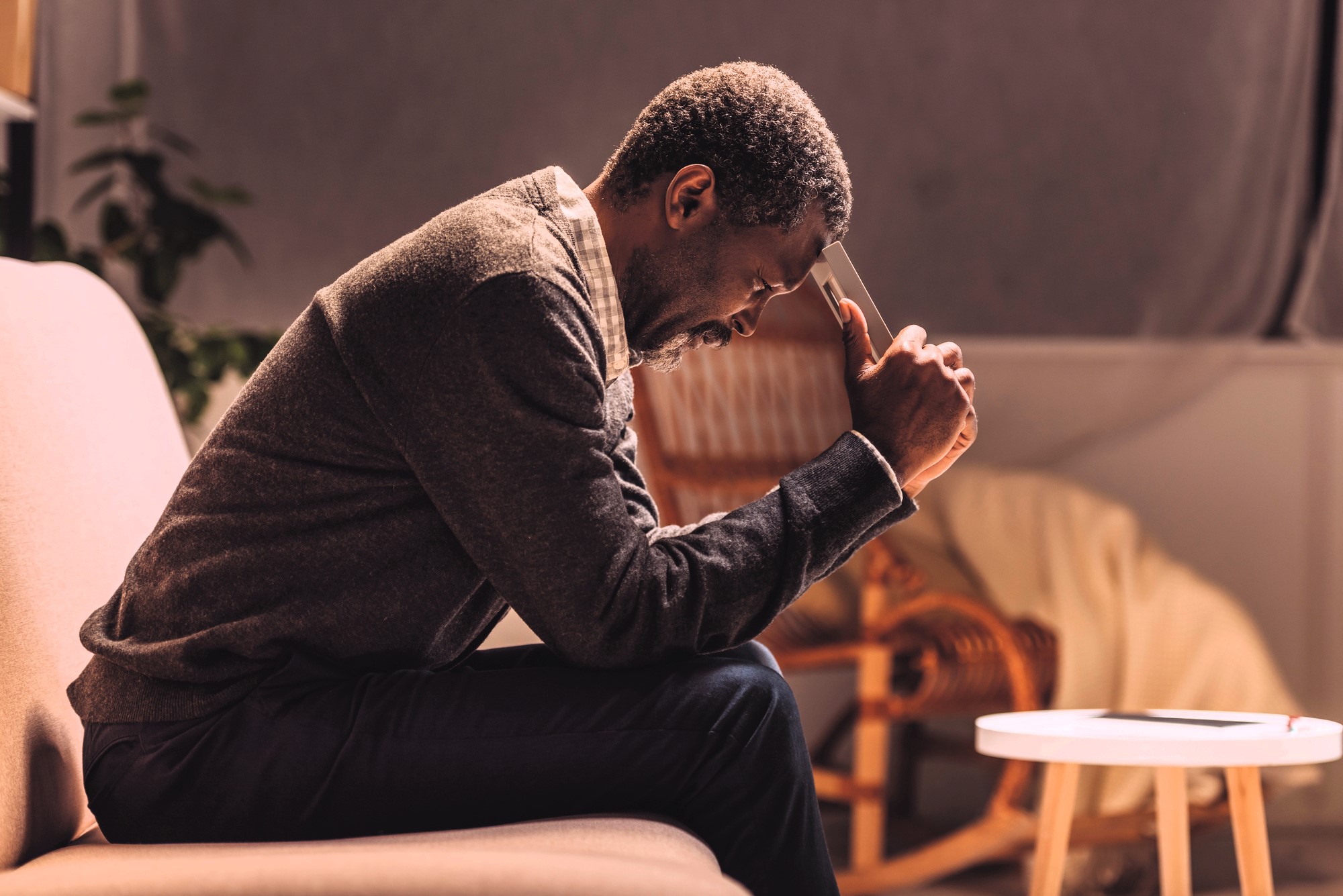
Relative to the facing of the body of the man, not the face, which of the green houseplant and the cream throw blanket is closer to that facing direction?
the cream throw blanket

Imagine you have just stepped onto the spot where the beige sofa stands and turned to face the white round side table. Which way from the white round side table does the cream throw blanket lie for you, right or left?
left

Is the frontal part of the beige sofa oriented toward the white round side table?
yes

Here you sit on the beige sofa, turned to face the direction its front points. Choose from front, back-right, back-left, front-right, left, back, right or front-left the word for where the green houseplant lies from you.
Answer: left

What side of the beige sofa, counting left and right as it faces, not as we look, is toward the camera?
right

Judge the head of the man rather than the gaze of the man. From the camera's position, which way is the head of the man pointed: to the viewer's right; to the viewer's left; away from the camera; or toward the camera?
to the viewer's right

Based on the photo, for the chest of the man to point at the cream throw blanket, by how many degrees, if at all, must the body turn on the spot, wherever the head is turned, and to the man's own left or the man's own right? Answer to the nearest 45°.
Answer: approximately 45° to the man's own left

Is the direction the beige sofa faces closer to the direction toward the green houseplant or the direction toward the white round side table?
the white round side table

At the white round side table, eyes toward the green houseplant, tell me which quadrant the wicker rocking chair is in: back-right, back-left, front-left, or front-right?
front-right

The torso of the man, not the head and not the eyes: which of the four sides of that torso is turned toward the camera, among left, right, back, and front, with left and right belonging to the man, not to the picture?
right

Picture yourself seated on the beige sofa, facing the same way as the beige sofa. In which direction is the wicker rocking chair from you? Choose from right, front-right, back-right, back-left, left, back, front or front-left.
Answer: front-left
